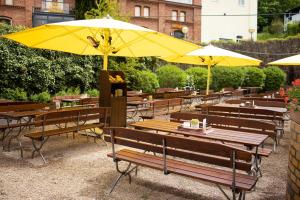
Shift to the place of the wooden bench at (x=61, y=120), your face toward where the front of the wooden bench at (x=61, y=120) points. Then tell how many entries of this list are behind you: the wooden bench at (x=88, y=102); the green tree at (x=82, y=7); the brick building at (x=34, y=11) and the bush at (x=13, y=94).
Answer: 0

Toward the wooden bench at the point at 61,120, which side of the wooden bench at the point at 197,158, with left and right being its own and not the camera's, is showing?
left

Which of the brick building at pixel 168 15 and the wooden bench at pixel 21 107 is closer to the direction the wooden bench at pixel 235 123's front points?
the wooden bench

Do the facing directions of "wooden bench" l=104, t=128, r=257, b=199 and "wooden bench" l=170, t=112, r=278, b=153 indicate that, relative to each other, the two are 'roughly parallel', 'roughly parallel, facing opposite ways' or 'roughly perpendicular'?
roughly parallel, facing opposite ways

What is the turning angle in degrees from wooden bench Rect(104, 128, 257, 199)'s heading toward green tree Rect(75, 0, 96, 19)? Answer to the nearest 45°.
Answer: approximately 45° to its left

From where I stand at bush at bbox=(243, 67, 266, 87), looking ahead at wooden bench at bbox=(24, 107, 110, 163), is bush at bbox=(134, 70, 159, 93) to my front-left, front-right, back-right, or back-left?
front-right

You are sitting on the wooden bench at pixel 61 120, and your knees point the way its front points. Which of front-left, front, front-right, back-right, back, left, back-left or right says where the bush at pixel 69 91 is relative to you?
front-right

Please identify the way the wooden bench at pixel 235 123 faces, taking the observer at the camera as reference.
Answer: facing the viewer and to the left of the viewer

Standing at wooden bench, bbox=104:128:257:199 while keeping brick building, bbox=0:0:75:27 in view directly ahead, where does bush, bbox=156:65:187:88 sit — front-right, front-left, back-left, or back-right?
front-right

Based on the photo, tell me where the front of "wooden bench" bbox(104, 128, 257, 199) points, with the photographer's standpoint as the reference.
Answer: facing away from the viewer and to the right of the viewer

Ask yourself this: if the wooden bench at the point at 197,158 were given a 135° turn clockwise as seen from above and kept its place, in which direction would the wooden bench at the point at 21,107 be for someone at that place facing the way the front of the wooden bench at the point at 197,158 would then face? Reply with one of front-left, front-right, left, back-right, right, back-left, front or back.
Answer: back-right

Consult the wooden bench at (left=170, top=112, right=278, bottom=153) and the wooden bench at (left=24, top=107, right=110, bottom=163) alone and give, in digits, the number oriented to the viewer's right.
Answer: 0

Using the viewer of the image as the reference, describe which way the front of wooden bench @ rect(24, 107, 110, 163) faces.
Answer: facing away from the viewer and to the left of the viewer

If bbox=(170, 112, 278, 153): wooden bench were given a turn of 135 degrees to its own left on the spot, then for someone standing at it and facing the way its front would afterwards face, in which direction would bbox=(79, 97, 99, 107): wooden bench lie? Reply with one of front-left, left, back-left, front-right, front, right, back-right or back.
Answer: back-left

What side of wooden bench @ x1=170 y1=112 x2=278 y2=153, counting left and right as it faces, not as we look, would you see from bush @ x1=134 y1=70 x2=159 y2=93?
right

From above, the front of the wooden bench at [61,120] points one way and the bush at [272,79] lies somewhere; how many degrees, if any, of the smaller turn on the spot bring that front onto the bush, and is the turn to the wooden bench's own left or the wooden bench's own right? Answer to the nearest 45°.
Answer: approximately 90° to the wooden bench's own right

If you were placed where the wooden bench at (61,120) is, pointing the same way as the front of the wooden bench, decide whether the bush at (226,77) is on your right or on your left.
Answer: on your right
